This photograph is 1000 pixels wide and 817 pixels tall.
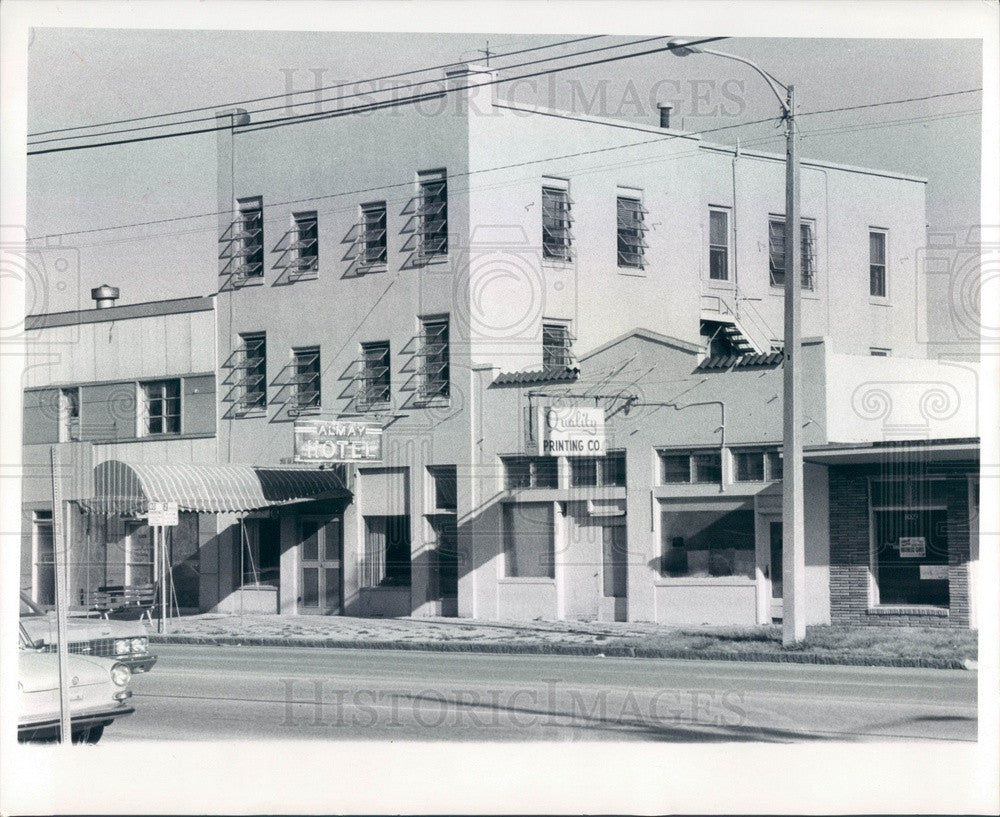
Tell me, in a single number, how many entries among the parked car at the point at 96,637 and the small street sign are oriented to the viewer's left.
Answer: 0

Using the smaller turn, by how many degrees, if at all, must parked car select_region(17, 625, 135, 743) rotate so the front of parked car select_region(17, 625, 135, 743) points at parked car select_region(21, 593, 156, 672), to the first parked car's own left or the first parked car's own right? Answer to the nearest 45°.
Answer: approximately 135° to the first parked car's own left

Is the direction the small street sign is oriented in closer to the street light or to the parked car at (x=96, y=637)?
the parked car

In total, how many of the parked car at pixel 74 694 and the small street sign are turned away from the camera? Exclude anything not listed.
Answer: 0

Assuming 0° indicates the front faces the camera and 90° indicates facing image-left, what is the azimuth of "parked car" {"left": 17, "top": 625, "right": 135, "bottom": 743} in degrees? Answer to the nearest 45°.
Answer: approximately 315°
